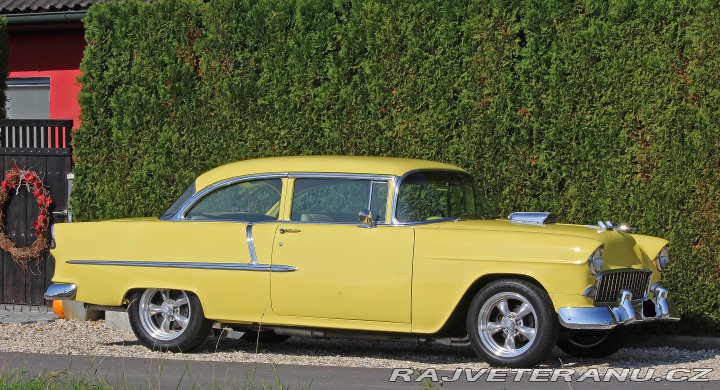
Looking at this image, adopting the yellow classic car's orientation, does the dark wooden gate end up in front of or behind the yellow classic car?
behind

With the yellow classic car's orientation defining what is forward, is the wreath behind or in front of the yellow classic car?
behind

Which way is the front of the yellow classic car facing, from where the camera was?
facing the viewer and to the right of the viewer
